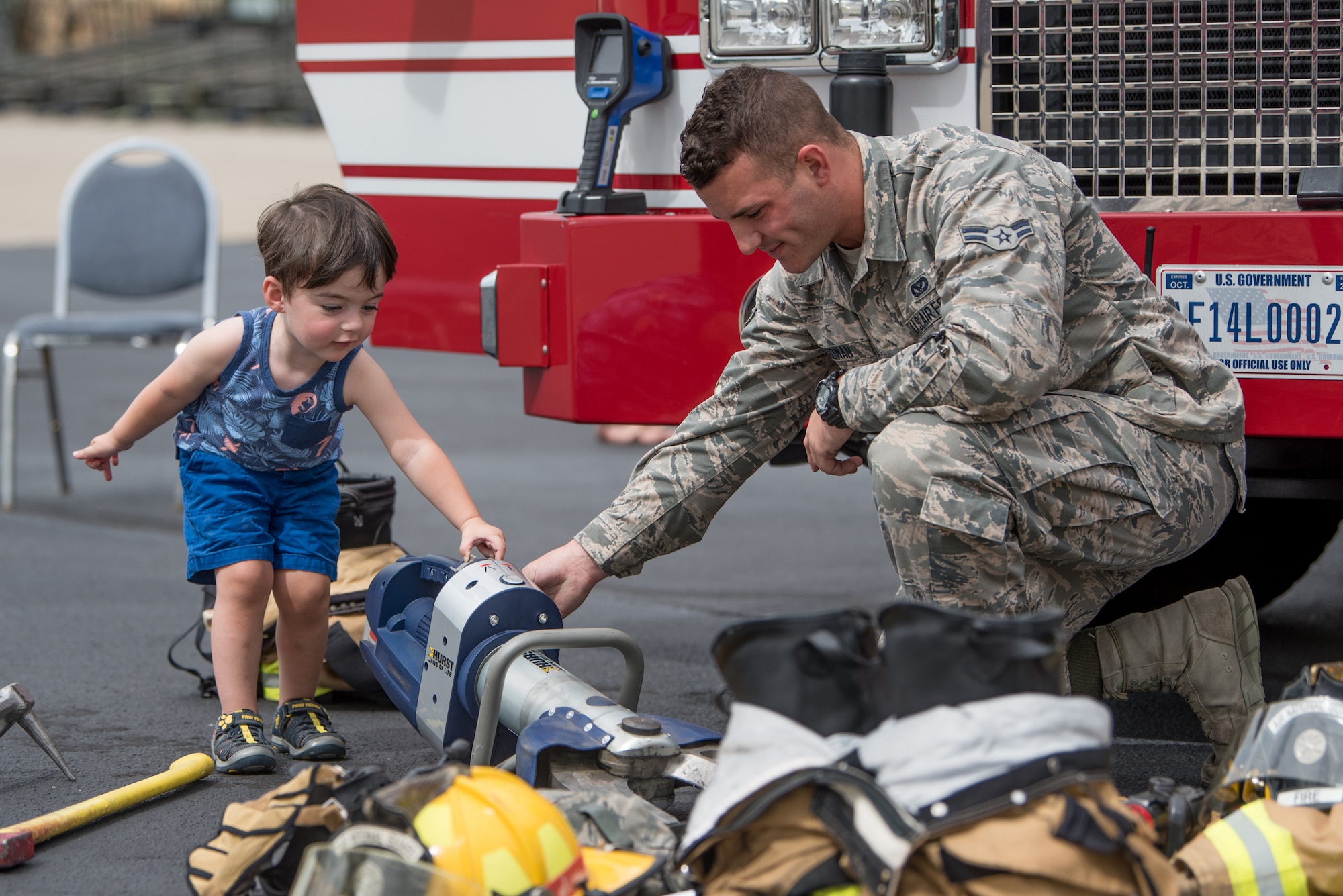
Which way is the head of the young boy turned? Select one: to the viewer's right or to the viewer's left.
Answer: to the viewer's right

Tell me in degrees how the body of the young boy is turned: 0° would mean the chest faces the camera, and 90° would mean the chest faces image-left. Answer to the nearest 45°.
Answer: approximately 315°

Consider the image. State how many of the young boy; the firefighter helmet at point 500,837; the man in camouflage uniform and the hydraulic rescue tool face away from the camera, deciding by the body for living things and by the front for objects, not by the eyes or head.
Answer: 0

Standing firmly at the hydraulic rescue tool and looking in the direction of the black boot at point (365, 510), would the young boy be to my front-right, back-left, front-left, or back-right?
front-left

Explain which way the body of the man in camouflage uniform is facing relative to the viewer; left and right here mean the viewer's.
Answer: facing the viewer and to the left of the viewer

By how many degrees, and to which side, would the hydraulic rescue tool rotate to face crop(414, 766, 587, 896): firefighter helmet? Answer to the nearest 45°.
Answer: approximately 45° to its right

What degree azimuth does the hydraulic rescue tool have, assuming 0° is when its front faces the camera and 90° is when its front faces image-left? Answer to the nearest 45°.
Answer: approximately 315°

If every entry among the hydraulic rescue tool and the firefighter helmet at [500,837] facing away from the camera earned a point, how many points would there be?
0

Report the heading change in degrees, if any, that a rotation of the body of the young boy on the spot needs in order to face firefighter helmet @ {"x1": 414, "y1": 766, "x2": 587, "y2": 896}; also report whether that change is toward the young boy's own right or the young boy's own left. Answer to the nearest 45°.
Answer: approximately 45° to the young boy's own right

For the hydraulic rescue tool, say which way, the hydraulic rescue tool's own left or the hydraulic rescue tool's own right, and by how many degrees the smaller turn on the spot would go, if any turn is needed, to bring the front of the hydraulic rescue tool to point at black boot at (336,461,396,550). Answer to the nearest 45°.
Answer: approximately 135° to the hydraulic rescue tool's own left

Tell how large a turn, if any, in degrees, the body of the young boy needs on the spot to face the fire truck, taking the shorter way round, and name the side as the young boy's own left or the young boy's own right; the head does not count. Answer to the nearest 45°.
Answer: approximately 45° to the young boy's own left

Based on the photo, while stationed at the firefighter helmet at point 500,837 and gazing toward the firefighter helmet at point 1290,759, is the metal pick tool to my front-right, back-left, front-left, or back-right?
back-left
